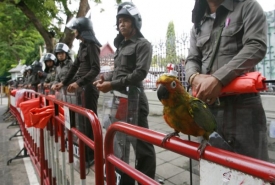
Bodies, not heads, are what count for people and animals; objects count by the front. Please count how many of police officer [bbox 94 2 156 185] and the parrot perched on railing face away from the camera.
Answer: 0

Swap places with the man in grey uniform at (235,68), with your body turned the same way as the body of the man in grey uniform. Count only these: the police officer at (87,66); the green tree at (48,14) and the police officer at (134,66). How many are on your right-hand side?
3

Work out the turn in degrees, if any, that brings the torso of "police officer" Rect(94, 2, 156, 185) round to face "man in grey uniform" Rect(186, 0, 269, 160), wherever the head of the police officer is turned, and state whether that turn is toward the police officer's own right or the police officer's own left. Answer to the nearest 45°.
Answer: approximately 90° to the police officer's own left

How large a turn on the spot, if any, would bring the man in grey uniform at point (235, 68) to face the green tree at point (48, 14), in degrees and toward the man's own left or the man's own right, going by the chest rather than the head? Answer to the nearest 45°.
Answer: approximately 90° to the man's own right

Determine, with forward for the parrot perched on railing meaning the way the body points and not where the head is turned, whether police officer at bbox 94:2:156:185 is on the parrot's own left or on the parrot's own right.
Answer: on the parrot's own right

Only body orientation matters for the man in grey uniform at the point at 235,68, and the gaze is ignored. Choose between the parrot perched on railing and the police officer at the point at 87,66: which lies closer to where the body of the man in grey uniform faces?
the parrot perched on railing

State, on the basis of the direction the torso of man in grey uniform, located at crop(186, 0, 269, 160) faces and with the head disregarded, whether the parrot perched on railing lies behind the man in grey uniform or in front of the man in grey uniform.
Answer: in front

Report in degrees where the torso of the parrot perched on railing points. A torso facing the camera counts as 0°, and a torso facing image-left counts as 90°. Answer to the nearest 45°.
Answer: approximately 45°

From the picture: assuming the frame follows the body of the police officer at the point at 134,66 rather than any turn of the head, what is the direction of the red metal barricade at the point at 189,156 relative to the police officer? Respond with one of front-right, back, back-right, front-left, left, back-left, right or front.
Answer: front-left
